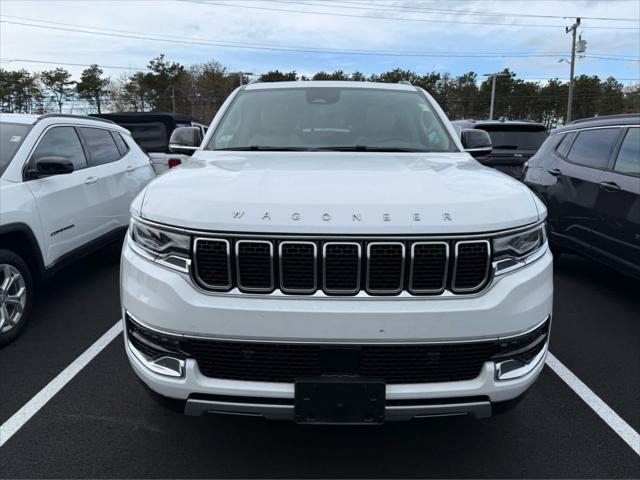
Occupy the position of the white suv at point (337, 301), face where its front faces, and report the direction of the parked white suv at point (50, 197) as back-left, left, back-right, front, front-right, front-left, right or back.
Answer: back-right

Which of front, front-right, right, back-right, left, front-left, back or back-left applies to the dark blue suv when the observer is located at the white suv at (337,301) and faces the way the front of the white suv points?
back-left

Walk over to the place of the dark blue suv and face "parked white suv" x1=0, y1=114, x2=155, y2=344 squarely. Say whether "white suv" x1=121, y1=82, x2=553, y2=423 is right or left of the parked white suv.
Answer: left

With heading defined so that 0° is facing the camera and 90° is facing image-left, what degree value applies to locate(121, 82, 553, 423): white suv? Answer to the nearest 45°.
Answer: approximately 0°

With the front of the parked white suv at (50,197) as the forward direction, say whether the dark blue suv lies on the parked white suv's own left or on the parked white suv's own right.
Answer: on the parked white suv's own left

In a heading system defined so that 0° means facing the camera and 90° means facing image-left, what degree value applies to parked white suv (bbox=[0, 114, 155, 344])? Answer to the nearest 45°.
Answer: approximately 45°

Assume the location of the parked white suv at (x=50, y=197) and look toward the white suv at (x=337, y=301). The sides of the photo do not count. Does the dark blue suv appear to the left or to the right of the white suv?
left

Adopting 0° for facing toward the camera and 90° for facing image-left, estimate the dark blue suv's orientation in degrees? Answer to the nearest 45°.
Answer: approximately 315°
